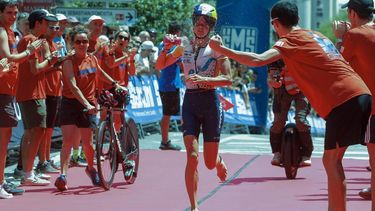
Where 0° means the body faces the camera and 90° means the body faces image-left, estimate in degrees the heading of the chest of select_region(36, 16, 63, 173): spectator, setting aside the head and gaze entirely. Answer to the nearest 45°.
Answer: approximately 270°

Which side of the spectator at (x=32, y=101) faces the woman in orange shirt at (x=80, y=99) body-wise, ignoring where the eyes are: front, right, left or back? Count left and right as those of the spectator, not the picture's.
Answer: front

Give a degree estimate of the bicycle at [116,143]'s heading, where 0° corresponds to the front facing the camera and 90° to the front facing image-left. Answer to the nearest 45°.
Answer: approximately 45°

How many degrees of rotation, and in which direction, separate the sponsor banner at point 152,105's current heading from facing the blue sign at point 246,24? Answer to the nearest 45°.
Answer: approximately 135° to its left

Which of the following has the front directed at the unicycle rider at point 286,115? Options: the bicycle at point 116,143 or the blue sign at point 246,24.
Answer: the blue sign

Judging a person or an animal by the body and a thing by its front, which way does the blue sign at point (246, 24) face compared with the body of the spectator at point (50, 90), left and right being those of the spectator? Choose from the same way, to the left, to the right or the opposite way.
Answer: to the right

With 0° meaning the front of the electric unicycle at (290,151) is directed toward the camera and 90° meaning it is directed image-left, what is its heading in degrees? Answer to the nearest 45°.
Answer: approximately 0°

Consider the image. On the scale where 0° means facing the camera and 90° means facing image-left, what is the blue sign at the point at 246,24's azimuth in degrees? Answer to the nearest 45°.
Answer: approximately 0°

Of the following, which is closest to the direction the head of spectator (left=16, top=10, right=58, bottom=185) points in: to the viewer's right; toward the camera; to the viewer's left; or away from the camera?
to the viewer's right

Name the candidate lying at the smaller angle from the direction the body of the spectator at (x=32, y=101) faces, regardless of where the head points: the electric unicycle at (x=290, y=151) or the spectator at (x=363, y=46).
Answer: the electric unicycle
